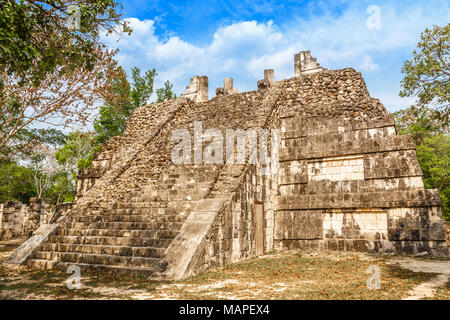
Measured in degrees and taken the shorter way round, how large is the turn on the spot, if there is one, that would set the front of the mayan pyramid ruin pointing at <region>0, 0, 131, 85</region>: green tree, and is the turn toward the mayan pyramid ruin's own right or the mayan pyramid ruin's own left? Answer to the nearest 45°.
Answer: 0° — it already faces it

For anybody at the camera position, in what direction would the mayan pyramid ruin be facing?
facing the viewer and to the left of the viewer

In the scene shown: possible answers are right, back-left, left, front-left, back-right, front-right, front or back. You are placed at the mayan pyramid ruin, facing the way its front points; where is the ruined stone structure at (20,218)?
right
